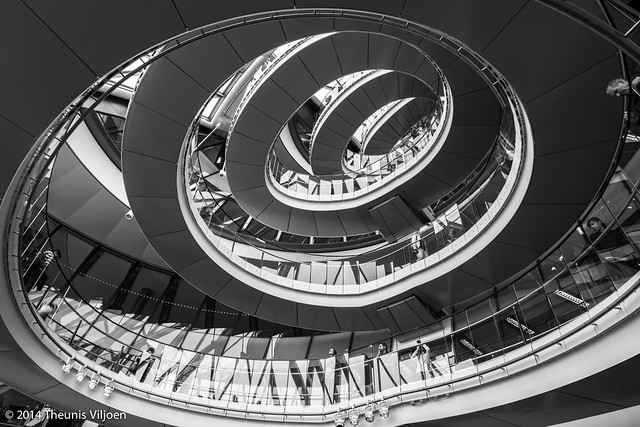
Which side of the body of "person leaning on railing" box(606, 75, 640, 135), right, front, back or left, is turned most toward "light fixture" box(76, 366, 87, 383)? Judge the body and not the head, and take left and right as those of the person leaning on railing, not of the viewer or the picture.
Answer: front

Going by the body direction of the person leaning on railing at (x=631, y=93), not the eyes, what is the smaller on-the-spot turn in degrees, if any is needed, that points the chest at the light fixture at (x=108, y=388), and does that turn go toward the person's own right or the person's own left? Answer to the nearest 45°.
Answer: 0° — they already face it

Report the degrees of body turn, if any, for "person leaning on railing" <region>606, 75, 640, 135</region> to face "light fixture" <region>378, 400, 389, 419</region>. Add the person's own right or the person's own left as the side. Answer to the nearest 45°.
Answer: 0° — they already face it

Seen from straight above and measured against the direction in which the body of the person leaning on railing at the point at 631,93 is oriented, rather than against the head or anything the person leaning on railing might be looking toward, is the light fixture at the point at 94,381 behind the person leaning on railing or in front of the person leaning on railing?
in front

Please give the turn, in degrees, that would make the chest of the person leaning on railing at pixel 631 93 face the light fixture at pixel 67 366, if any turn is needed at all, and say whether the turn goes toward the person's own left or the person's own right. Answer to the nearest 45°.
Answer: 0° — they already face it

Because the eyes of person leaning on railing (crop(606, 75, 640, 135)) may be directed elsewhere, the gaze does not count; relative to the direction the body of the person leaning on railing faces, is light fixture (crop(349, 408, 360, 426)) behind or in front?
in front

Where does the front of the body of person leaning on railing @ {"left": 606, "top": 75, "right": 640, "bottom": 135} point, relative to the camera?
to the viewer's left
